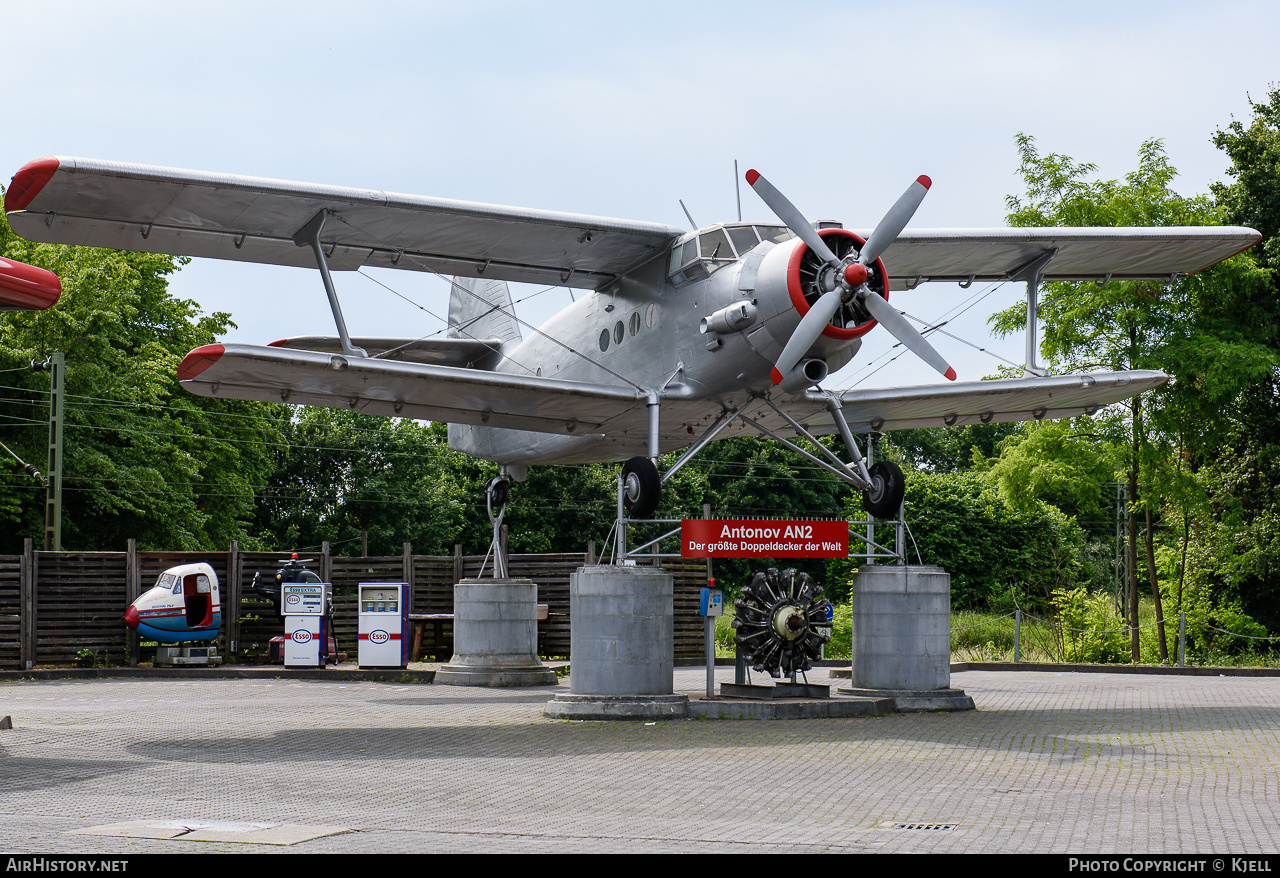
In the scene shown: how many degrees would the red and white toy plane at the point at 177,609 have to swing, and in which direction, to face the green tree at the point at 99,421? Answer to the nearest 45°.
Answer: approximately 90° to its right

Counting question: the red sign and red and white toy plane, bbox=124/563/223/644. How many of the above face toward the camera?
1

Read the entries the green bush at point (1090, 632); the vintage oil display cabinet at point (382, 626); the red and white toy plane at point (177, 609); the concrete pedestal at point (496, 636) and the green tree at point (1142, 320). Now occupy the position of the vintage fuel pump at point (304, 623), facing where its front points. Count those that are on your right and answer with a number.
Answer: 1

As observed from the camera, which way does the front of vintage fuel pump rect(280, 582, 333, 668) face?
facing the viewer

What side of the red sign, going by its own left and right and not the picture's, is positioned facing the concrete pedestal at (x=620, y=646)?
right

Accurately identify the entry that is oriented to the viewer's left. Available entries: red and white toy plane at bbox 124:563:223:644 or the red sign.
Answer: the red and white toy plane

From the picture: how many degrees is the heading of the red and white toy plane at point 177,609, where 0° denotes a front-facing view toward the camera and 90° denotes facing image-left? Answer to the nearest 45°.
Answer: approximately 90°

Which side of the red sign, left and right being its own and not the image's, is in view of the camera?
front

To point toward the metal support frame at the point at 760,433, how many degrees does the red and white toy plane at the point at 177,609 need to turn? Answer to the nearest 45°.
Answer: approximately 135° to its left

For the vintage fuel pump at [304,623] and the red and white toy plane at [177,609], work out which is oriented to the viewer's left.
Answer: the red and white toy plane
